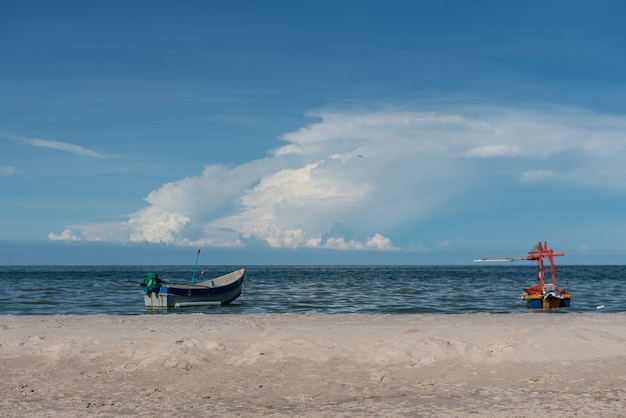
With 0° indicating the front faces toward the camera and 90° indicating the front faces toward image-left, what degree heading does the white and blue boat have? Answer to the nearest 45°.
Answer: approximately 225°
